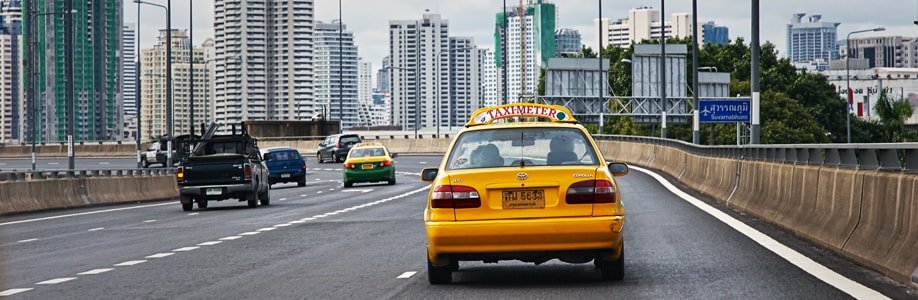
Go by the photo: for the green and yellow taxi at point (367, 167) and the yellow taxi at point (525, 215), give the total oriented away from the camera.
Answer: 2

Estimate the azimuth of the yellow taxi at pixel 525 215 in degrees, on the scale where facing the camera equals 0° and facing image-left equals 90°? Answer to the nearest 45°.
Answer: approximately 180°

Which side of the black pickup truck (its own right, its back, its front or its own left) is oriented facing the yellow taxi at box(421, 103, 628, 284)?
back

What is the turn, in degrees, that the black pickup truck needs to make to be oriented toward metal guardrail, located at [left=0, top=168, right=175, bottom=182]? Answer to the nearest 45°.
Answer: approximately 45° to its left

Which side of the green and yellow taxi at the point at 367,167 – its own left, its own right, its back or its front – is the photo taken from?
back

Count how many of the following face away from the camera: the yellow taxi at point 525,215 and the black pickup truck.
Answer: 2

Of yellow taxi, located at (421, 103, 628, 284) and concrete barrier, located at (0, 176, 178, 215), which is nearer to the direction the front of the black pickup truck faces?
the concrete barrier

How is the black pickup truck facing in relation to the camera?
away from the camera

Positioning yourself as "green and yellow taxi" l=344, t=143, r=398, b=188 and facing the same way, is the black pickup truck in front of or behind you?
behind

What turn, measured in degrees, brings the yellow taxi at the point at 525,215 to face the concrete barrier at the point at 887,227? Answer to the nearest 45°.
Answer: approximately 90° to its right

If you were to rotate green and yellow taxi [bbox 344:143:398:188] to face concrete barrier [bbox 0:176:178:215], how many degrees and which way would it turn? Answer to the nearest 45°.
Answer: approximately 135° to its left
